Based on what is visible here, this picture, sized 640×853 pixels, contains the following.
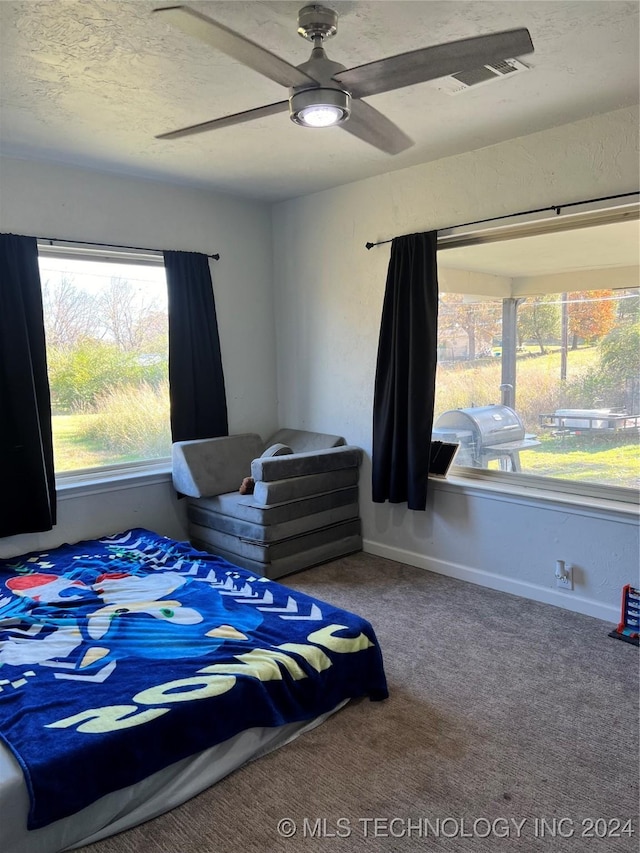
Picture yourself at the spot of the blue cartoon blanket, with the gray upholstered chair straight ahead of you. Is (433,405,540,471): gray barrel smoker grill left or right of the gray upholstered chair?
right

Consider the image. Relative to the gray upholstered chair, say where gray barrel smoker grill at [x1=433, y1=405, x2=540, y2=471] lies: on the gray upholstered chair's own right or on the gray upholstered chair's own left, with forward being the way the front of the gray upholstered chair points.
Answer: on the gray upholstered chair's own left

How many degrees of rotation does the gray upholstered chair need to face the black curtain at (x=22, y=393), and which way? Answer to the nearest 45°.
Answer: approximately 45° to its right
